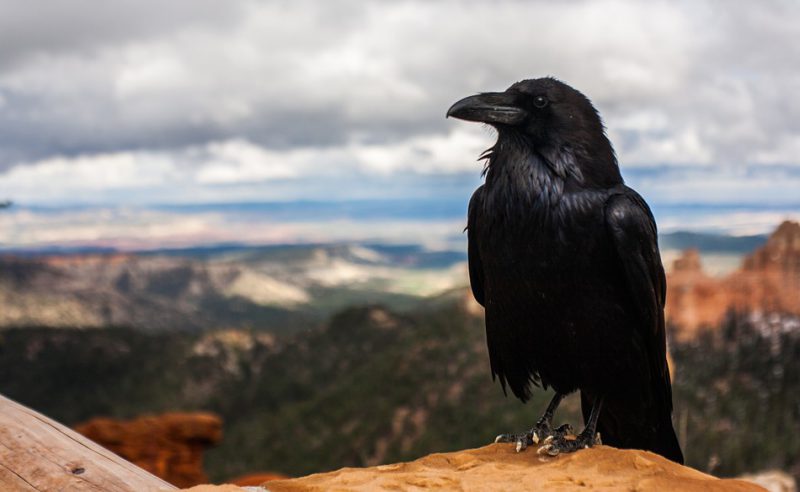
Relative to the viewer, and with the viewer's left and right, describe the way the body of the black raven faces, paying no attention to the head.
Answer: facing the viewer and to the left of the viewer

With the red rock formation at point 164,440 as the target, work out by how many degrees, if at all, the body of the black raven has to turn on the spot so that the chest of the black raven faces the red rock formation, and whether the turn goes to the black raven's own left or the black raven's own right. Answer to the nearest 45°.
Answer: approximately 90° to the black raven's own right

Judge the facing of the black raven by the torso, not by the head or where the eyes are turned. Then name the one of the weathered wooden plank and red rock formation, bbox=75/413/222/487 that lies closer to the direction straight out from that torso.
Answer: the weathered wooden plank

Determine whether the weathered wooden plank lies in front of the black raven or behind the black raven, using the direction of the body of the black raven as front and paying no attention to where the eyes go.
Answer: in front
